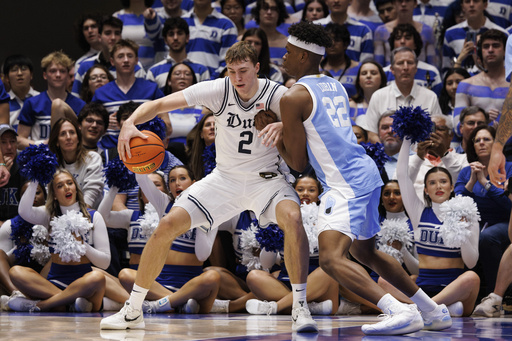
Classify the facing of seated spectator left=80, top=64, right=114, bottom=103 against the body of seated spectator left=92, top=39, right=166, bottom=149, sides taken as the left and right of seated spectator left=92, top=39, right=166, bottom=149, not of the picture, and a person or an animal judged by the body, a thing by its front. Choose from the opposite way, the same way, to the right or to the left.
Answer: the same way

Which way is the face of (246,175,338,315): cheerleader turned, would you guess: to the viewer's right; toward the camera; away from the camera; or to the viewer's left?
toward the camera

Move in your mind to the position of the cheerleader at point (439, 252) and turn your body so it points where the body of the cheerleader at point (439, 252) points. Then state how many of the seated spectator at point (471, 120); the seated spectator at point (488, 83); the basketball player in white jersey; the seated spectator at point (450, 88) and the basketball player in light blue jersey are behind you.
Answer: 3

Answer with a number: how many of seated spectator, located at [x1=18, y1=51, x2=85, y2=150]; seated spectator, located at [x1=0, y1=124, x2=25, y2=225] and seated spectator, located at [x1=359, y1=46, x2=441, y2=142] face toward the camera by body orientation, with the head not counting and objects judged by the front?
3

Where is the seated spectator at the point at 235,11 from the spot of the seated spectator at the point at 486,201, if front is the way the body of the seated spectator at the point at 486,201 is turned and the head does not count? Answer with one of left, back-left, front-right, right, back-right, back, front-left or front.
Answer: back-right

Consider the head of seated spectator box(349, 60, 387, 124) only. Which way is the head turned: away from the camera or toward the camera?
toward the camera

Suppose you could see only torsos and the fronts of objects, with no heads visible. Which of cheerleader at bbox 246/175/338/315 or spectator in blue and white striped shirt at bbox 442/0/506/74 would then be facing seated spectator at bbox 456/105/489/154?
spectator in blue and white striped shirt at bbox 442/0/506/74

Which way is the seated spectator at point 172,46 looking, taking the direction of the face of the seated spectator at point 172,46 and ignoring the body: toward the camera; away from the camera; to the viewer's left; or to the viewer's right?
toward the camera

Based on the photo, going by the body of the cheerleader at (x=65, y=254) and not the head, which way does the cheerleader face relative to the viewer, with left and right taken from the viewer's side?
facing the viewer

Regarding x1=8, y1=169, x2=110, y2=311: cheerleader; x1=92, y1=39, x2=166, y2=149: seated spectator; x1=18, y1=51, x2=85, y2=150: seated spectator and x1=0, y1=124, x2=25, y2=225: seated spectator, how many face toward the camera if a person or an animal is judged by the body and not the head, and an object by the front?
4

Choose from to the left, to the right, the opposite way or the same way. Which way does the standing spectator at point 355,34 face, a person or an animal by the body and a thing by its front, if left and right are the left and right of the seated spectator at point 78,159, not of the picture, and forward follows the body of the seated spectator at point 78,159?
the same way

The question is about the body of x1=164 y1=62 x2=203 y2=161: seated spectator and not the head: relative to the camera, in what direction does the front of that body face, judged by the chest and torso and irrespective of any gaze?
toward the camera

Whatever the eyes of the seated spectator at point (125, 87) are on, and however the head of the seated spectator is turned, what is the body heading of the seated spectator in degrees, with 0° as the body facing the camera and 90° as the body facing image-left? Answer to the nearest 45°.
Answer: approximately 0°

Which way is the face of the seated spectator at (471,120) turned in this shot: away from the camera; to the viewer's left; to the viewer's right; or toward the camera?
toward the camera
